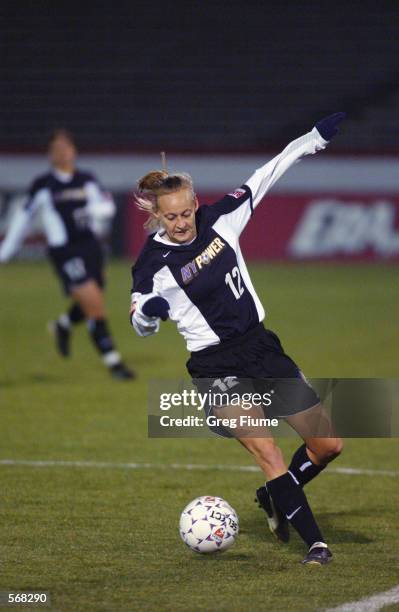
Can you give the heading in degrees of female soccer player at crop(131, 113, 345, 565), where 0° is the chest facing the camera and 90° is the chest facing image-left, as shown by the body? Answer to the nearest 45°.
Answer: approximately 0°

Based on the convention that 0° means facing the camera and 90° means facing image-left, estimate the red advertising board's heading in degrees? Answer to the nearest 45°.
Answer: approximately 0°

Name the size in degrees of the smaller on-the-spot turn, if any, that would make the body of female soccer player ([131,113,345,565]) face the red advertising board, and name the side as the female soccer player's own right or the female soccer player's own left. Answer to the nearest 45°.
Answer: approximately 180°

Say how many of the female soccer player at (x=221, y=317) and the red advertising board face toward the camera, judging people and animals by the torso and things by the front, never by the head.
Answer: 2

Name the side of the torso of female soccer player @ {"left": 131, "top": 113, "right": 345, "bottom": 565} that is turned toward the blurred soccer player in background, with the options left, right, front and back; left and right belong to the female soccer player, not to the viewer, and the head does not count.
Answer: back

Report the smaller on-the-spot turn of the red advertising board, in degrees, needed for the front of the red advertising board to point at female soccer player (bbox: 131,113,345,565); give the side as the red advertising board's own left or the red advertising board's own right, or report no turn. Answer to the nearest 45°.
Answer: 0° — it already faces them

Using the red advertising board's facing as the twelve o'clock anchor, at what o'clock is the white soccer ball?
The white soccer ball is roughly at 12 o'clock from the red advertising board.
